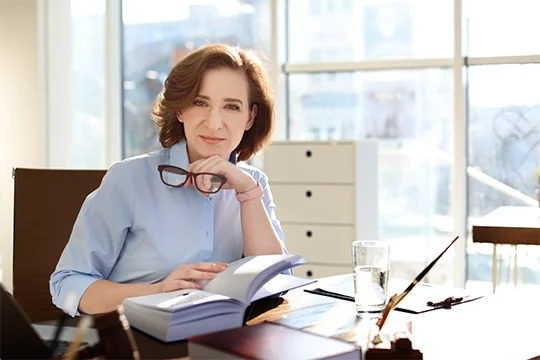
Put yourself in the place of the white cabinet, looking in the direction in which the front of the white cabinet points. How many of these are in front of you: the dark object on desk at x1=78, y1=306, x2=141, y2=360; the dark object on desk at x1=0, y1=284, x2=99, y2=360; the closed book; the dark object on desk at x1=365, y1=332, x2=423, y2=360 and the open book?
5

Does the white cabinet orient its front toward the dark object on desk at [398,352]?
yes

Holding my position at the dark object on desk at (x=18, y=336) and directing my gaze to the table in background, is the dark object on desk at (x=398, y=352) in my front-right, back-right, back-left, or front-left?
front-right

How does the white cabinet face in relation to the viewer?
toward the camera

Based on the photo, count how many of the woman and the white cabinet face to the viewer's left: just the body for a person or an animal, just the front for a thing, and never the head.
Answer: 0

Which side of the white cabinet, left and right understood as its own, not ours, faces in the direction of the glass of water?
front

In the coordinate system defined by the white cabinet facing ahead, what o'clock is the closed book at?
The closed book is roughly at 12 o'clock from the white cabinet.

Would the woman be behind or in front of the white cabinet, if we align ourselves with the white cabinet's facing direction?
in front

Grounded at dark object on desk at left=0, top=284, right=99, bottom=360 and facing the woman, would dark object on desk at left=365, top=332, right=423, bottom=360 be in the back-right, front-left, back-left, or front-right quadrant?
front-right

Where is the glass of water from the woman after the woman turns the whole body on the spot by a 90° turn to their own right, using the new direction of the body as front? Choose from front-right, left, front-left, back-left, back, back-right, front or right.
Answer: left

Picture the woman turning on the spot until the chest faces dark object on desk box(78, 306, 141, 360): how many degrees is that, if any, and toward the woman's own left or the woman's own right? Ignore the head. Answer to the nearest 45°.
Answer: approximately 45° to the woman's own right

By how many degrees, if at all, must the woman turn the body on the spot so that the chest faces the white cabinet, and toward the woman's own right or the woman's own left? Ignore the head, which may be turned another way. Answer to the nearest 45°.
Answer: approximately 135° to the woman's own left

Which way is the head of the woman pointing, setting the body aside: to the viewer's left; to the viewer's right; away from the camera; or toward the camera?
toward the camera

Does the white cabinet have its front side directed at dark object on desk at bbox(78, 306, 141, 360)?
yes

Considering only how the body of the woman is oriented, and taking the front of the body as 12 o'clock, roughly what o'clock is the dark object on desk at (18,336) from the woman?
The dark object on desk is roughly at 2 o'clock from the woman.

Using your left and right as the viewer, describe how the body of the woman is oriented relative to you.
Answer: facing the viewer and to the right of the viewer

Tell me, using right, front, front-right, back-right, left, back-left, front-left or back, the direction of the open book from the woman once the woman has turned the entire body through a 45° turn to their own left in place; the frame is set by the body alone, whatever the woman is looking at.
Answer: right
